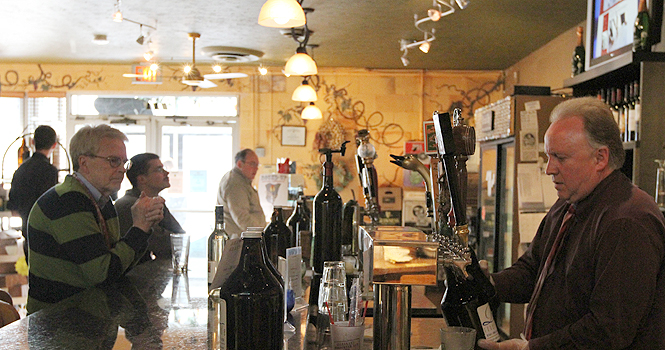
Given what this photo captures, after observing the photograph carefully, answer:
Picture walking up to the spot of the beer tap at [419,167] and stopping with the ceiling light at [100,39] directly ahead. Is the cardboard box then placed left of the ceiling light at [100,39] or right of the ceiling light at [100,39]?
right

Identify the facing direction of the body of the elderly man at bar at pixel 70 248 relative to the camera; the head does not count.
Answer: to the viewer's right

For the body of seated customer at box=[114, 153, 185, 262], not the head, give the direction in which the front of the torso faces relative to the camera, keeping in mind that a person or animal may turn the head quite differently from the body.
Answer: to the viewer's right

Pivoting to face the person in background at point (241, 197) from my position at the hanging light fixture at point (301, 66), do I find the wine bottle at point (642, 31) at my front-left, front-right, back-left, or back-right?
back-right
